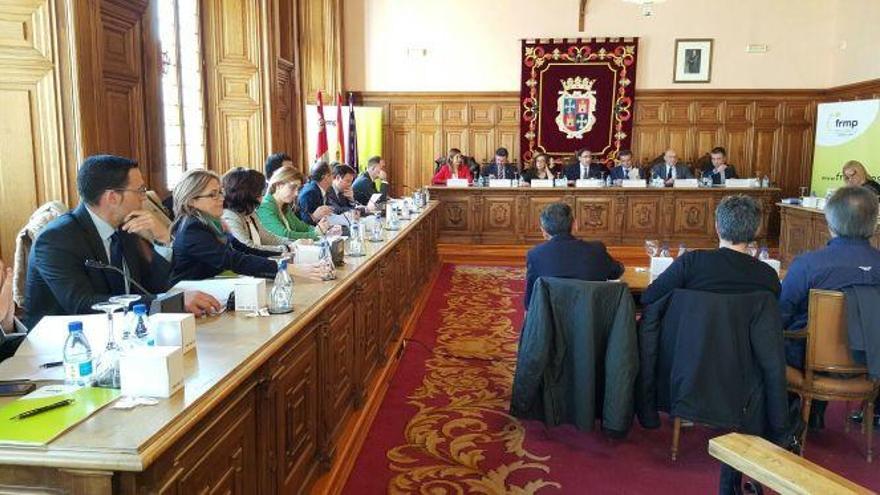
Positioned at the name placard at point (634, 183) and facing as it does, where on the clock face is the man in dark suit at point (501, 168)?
The man in dark suit is roughly at 3 o'clock from the name placard.

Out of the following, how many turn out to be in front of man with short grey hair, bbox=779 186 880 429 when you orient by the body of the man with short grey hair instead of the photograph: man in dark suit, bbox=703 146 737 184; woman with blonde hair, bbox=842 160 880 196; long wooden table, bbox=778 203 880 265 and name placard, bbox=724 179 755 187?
4

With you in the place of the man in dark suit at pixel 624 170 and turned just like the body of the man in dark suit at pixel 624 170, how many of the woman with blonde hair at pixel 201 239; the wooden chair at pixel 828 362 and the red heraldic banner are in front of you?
2

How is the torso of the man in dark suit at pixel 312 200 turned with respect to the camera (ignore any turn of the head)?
to the viewer's right

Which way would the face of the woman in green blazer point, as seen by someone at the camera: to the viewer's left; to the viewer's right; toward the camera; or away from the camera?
to the viewer's right

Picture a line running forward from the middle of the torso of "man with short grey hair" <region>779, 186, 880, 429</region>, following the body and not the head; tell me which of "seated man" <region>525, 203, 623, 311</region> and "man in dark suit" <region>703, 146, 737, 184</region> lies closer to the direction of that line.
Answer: the man in dark suit

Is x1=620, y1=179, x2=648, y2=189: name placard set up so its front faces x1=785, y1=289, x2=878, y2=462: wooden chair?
yes

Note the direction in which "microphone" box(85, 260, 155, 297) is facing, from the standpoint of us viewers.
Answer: facing to the left of the viewer

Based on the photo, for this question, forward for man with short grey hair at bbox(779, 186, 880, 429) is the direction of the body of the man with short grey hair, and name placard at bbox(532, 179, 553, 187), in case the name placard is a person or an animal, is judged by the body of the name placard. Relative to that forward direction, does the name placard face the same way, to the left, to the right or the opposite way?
the opposite way

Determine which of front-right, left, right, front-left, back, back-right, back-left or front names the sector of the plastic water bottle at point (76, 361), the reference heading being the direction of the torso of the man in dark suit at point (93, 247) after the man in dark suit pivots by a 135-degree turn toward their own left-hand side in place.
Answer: back

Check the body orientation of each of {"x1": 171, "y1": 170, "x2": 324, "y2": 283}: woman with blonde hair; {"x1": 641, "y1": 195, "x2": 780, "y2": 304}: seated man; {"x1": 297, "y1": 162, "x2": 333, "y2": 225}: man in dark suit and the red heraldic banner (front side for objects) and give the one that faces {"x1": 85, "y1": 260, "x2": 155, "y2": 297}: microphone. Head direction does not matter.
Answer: the red heraldic banner

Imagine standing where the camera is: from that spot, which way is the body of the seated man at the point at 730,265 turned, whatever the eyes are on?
away from the camera
